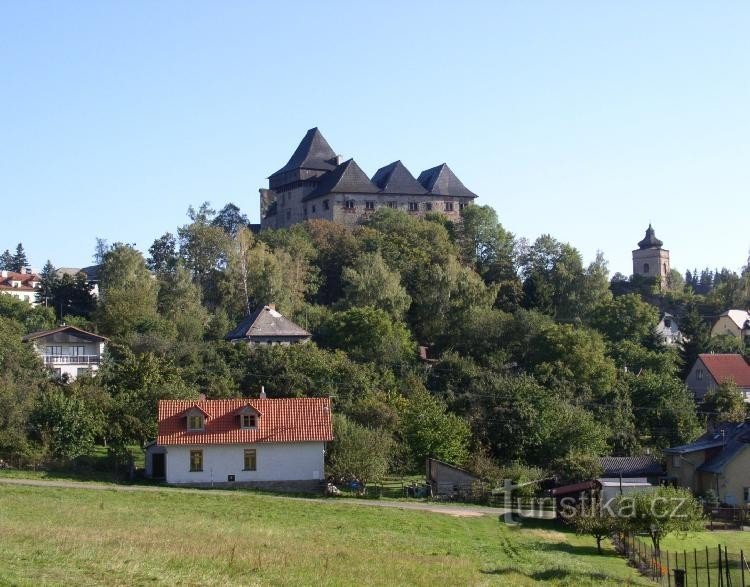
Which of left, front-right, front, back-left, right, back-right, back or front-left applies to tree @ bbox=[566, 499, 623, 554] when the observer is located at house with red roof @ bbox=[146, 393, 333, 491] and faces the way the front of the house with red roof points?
front-left

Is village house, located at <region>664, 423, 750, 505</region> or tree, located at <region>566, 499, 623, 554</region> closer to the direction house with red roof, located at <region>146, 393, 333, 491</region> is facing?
the tree

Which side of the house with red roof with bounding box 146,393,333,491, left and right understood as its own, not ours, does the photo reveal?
front

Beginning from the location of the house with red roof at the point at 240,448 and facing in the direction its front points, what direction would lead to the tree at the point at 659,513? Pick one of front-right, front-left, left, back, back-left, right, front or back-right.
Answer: front-left

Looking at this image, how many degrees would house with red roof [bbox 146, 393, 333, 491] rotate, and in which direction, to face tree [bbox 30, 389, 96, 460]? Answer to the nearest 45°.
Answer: approximately 90° to its right

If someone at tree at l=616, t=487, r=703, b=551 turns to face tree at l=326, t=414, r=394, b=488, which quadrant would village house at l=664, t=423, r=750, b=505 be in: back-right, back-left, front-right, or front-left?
front-right

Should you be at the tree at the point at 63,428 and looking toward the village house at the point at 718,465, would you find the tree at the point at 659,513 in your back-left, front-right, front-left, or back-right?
front-right

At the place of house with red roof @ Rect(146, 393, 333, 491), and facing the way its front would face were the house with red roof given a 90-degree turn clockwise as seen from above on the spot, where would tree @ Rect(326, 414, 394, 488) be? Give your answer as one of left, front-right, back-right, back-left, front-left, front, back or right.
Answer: back

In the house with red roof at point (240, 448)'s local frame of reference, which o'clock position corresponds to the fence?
The fence is roughly at 11 o'clock from the house with red roof.

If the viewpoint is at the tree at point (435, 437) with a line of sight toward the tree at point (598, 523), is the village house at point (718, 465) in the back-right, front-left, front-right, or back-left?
front-left

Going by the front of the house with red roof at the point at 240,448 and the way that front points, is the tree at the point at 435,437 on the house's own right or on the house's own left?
on the house's own left

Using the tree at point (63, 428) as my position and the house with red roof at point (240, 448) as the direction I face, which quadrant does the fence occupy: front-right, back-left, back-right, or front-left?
front-right

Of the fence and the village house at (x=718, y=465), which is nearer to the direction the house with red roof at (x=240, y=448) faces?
the fence

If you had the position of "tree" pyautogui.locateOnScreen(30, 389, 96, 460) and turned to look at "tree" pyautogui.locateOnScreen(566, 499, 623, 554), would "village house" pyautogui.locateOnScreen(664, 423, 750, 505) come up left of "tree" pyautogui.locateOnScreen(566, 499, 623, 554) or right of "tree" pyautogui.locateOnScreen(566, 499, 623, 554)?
left

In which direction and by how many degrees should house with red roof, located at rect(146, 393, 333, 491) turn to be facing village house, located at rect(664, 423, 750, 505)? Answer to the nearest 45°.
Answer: approximately 90° to its left

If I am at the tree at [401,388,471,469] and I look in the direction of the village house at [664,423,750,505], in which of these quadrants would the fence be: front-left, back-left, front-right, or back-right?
front-right
